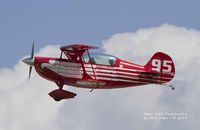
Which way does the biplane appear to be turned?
to the viewer's left
